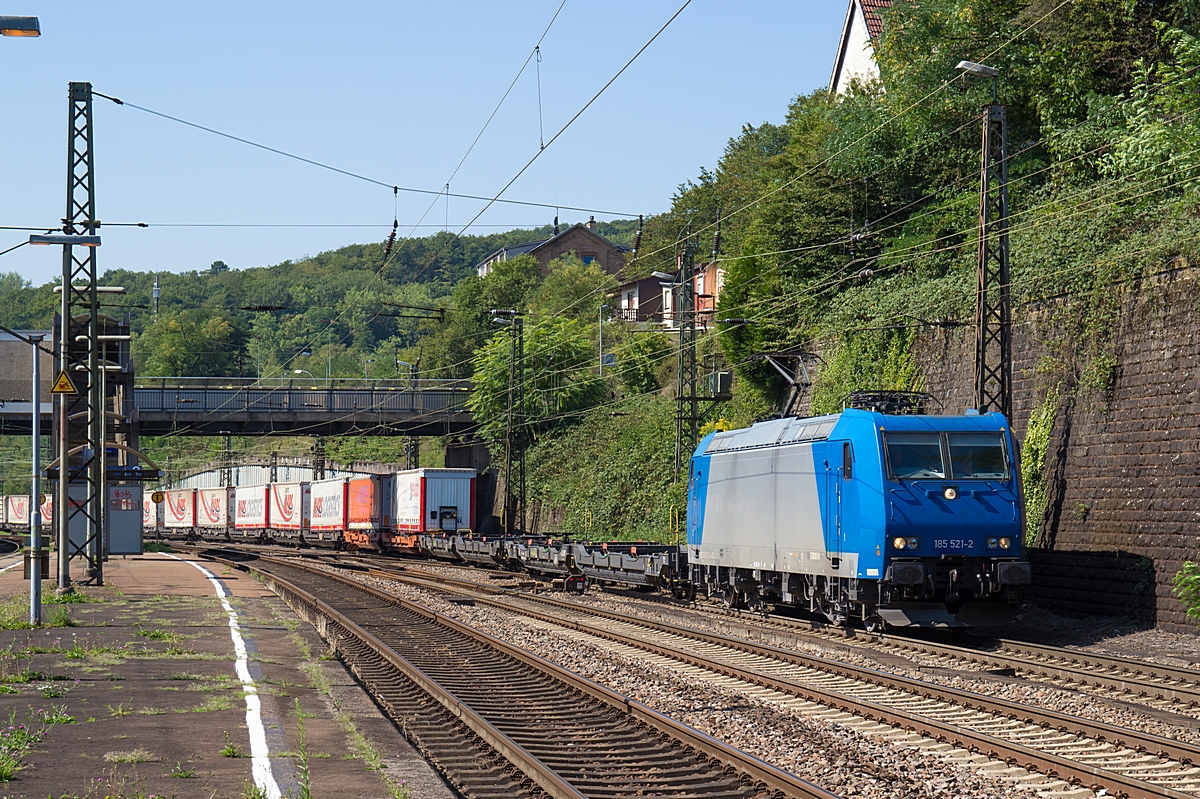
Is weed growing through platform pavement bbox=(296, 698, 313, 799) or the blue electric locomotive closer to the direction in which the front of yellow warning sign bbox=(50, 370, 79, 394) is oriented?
the weed growing through platform pavement

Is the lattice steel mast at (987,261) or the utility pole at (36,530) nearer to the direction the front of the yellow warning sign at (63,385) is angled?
the utility pole

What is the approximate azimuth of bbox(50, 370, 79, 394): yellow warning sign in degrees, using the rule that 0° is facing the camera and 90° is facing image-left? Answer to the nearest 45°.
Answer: approximately 0°

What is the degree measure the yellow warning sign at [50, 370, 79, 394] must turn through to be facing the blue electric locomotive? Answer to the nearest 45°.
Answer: approximately 45° to its left

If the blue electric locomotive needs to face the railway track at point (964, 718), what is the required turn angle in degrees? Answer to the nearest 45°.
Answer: approximately 45° to its right

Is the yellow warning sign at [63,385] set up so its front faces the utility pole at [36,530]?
yes

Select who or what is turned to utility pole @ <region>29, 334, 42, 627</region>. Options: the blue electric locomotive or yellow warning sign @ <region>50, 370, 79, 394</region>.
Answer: the yellow warning sign

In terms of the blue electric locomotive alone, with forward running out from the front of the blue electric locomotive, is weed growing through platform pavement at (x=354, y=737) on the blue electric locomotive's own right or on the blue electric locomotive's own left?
on the blue electric locomotive's own right

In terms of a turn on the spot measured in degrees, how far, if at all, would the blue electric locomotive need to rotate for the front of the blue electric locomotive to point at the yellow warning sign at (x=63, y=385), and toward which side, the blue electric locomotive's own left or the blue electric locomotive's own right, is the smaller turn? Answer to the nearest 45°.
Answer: approximately 135° to the blue electric locomotive's own right

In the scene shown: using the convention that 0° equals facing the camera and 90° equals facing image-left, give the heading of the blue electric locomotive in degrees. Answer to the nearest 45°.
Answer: approximately 315°

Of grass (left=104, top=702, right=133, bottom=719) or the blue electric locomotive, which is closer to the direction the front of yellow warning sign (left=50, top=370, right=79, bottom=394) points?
the grass

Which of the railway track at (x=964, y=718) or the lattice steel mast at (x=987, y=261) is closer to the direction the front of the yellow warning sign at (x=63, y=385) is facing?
the railway track

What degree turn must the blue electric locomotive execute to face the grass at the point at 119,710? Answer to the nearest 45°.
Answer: approximately 90° to its right
